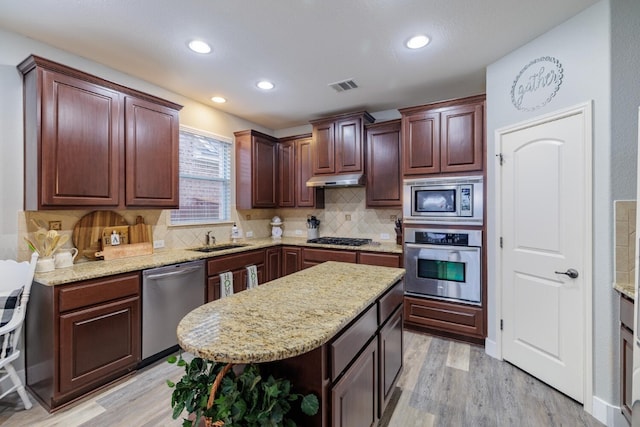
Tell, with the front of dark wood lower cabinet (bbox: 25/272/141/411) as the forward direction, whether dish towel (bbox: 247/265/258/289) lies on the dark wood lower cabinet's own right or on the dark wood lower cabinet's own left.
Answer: on the dark wood lower cabinet's own left

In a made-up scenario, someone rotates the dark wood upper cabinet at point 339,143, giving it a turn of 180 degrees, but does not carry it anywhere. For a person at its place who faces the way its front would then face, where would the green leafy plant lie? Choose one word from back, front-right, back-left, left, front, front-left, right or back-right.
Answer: back-right

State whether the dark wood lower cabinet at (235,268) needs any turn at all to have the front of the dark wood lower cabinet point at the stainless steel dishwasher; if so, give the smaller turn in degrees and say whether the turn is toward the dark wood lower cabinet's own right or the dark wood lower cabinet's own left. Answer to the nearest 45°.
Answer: approximately 90° to the dark wood lower cabinet's own right

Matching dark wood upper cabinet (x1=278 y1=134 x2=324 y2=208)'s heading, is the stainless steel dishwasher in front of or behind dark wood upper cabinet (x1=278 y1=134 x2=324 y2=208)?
in front

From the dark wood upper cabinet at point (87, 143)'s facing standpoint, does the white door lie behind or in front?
in front

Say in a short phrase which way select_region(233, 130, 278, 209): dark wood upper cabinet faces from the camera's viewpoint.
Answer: facing the viewer and to the right of the viewer

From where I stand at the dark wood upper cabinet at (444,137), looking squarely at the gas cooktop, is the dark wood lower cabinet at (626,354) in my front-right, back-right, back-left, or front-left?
back-left

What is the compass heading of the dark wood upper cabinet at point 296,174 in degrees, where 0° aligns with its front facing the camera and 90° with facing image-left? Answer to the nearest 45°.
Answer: approximately 45°

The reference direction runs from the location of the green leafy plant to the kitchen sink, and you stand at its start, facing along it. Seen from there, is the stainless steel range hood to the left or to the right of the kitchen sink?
right
